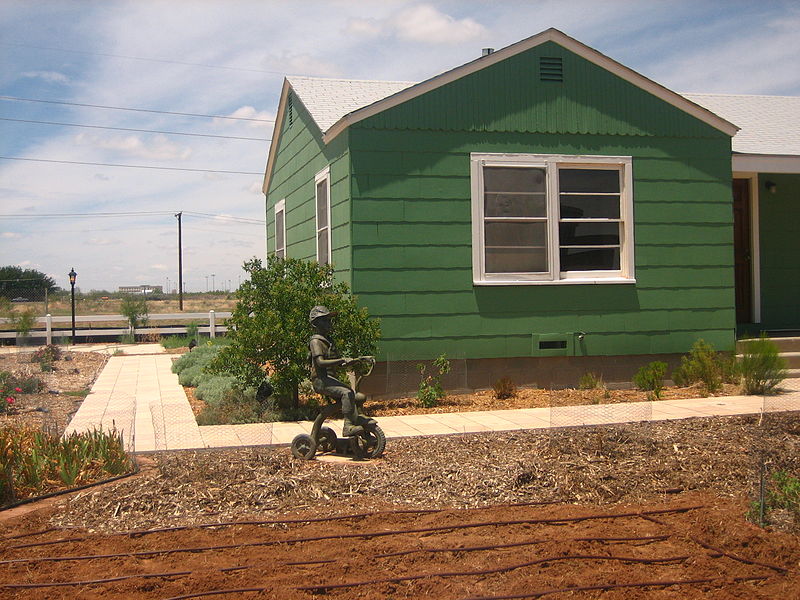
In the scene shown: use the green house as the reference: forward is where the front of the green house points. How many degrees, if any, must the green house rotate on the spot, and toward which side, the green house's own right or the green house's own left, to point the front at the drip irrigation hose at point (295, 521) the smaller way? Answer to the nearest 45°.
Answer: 0° — it already faces it

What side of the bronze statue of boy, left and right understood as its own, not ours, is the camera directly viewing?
right

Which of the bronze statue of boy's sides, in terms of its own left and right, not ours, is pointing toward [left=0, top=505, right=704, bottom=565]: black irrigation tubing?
right

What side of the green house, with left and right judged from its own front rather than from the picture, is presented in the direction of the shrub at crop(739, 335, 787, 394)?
front

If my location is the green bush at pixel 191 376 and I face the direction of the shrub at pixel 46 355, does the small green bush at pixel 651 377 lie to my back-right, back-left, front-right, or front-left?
back-right

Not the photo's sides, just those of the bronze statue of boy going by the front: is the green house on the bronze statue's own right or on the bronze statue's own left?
on the bronze statue's own left

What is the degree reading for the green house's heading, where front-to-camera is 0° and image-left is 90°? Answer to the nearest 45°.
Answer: approximately 0°

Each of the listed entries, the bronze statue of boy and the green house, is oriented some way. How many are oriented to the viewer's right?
1

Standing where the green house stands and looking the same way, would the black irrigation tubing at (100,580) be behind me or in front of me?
in front

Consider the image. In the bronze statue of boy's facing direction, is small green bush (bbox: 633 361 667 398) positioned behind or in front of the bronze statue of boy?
in front

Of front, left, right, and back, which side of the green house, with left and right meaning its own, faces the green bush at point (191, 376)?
right

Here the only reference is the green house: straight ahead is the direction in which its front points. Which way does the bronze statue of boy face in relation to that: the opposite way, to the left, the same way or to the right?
to the left
